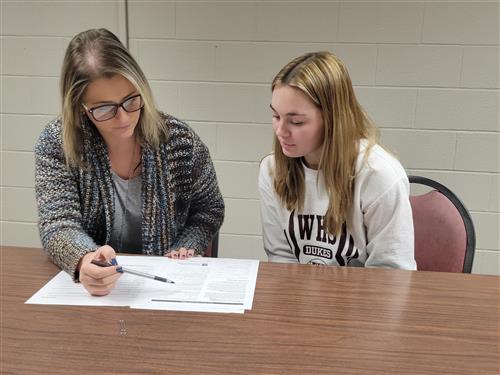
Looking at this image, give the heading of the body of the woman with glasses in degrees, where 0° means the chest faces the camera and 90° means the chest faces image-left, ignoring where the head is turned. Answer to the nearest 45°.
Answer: approximately 0°
